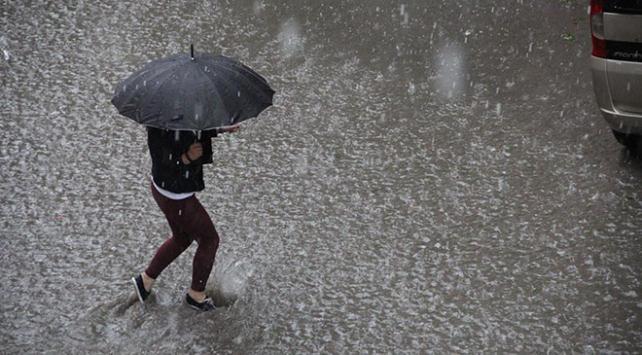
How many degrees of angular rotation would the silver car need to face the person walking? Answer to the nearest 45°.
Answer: approximately 135° to its left

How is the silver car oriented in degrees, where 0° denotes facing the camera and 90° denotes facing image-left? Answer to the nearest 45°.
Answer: approximately 180°
